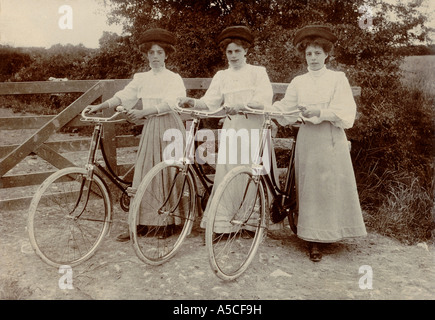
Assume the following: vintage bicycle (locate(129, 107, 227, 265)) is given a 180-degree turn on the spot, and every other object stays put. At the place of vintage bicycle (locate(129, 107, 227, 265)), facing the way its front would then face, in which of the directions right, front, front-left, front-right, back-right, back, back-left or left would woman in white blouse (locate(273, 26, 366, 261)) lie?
front-right

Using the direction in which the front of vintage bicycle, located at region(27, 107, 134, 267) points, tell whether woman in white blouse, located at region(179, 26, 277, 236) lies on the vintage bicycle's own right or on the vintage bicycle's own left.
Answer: on the vintage bicycle's own left

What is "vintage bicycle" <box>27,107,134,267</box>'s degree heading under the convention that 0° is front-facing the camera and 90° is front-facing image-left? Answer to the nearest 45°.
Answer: approximately 45°

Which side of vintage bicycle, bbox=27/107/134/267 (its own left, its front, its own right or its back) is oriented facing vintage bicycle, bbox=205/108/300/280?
left

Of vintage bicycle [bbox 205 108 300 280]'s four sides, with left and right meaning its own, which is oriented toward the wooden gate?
right

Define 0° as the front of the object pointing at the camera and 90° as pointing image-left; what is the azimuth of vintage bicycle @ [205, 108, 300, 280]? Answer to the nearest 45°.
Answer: approximately 45°

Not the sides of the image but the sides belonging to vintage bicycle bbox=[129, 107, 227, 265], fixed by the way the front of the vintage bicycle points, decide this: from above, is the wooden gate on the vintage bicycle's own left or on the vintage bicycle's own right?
on the vintage bicycle's own right

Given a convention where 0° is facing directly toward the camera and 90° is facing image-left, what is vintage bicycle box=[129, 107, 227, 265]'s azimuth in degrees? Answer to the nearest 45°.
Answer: approximately 45°
